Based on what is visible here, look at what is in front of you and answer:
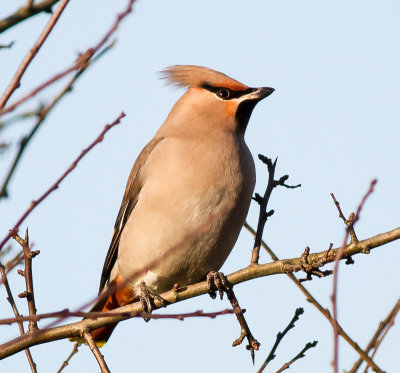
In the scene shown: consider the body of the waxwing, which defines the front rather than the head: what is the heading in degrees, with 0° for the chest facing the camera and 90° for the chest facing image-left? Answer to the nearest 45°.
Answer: approximately 315°

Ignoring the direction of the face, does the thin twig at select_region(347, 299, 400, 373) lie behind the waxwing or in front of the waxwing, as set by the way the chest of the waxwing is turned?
in front

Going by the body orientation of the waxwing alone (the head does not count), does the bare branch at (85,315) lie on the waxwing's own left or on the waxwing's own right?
on the waxwing's own right
